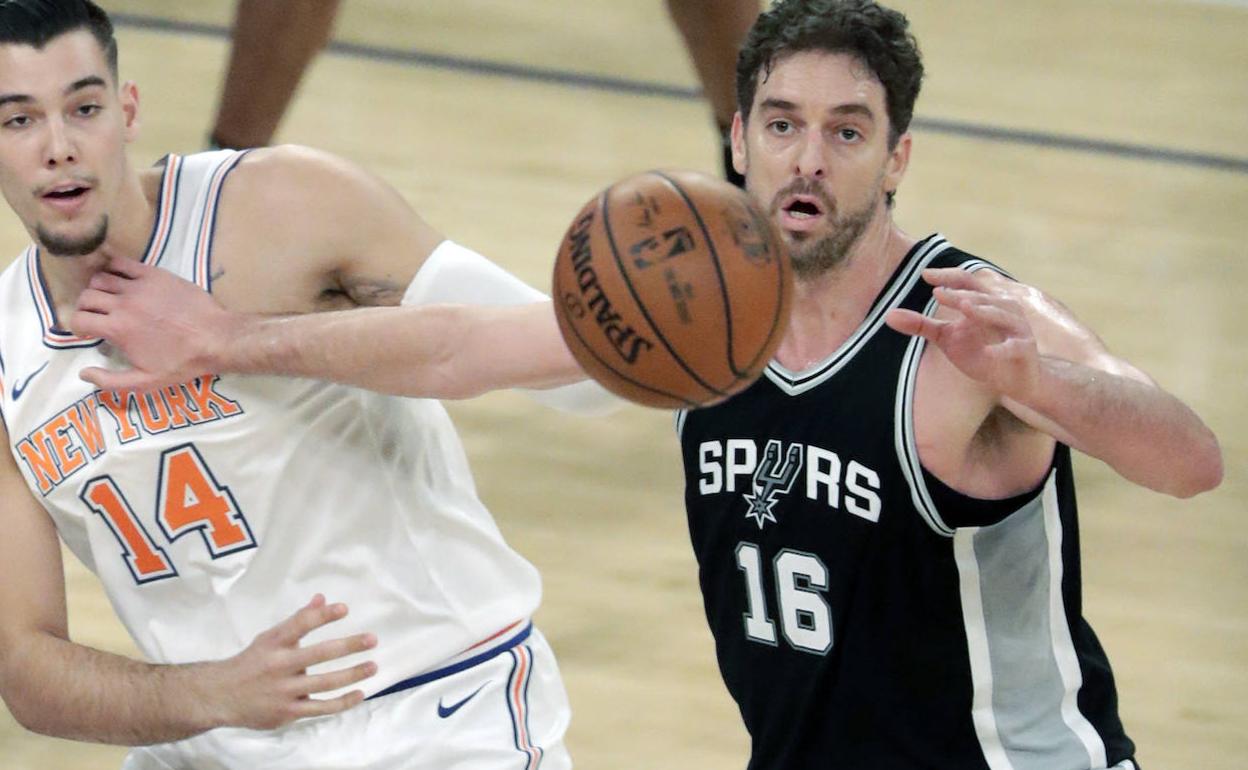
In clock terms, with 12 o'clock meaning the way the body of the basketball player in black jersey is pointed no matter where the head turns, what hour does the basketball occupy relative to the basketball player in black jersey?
The basketball is roughly at 12 o'clock from the basketball player in black jersey.

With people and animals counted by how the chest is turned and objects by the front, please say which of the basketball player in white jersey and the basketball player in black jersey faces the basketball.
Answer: the basketball player in black jersey

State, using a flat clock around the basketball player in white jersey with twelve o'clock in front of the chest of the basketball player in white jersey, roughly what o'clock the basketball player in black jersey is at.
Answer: The basketball player in black jersey is roughly at 8 o'clock from the basketball player in white jersey.

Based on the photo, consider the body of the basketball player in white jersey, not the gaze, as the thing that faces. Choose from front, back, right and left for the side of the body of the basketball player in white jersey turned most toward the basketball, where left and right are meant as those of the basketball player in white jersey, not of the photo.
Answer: left

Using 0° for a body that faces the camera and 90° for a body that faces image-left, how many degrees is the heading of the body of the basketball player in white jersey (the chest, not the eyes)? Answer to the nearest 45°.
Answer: approximately 45°

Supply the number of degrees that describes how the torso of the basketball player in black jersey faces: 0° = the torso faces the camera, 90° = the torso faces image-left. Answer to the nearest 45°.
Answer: approximately 45°

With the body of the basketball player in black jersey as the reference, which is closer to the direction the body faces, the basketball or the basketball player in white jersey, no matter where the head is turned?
the basketball
